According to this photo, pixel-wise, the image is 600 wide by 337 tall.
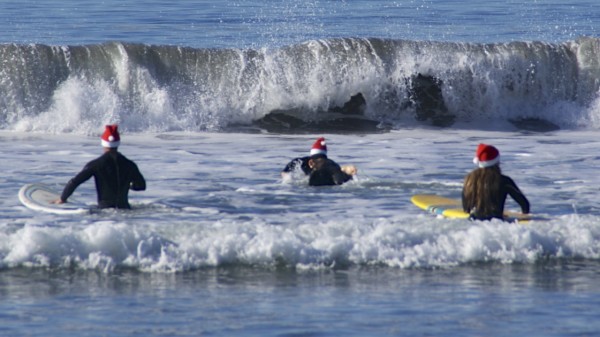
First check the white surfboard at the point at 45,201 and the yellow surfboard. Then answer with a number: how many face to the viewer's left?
2

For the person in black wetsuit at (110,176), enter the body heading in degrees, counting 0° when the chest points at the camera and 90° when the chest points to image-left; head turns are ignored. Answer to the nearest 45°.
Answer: approximately 180°

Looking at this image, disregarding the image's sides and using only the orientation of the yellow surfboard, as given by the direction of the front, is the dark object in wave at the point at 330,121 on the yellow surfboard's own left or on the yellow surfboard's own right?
on the yellow surfboard's own right

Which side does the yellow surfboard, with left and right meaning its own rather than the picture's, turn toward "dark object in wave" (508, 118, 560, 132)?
right

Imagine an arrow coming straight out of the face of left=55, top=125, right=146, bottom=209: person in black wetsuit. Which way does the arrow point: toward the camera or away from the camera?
away from the camera

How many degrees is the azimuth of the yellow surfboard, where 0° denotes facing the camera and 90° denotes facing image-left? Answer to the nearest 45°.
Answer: approximately 90°

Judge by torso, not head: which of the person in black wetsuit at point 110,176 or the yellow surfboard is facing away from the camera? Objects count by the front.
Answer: the person in black wetsuit

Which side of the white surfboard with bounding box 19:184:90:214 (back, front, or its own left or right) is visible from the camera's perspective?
left

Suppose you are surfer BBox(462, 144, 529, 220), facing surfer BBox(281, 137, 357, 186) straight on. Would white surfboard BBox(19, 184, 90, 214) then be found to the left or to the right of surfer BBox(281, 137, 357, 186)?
left
